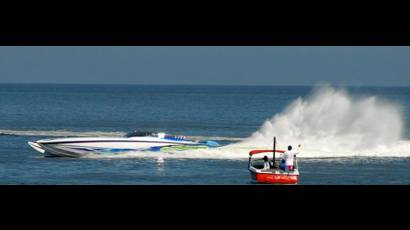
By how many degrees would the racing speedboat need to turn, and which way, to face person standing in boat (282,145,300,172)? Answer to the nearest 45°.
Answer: approximately 135° to its left

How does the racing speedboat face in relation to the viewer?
to the viewer's left
